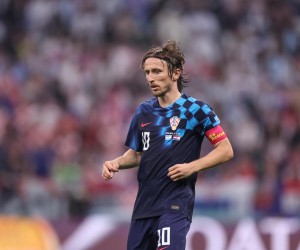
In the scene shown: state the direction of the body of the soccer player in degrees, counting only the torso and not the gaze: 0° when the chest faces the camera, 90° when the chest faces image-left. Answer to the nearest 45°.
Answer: approximately 45°
